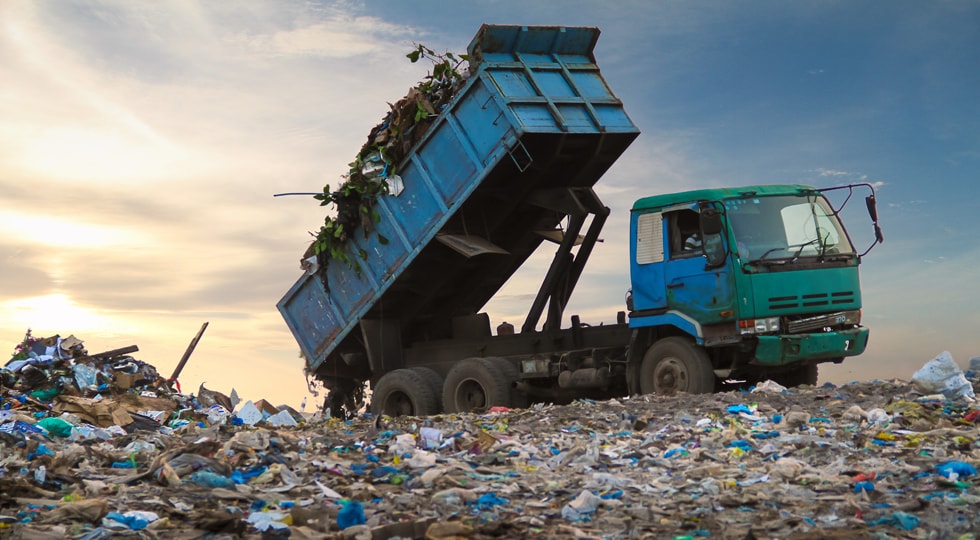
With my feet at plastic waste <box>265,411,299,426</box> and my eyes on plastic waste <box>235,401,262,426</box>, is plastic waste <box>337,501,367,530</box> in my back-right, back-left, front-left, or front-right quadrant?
back-left

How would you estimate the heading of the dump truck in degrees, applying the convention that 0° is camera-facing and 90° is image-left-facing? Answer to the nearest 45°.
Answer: approximately 315°

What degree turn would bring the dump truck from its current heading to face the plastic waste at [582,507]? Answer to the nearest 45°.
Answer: approximately 45° to its right

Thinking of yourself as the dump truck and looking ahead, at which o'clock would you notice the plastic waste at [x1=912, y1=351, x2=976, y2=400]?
The plastic waste is roughly at 11 o'clock from the dump truck.

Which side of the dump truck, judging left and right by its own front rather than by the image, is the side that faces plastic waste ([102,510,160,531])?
right

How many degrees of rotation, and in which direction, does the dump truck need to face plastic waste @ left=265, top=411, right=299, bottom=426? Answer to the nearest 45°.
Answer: approximately 135° to its right

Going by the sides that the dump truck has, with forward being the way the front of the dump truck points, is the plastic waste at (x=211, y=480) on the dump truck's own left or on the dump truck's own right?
on the dump truck's own right

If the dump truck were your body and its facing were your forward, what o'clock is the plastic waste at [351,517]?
The plastic waste is roughly at 2 o'clock from the dump truck.
